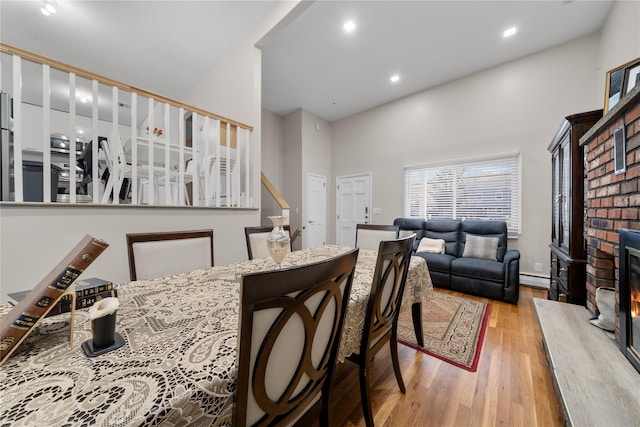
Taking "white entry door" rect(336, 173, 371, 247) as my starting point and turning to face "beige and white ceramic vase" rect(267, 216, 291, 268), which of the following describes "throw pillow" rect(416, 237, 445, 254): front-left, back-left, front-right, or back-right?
front-left

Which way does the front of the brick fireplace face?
to the viewer's left

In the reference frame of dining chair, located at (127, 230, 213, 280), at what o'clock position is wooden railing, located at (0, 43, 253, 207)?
The wooden railing is roughly at 7 o'clock from the dining chair.

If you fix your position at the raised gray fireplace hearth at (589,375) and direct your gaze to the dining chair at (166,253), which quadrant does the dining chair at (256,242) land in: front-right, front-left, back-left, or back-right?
front-right

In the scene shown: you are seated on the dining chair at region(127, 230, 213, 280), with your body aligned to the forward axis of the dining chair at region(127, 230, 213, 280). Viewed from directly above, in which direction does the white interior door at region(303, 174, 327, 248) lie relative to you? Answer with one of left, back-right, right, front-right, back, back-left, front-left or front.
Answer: left

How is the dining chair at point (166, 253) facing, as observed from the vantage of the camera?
facing the viewer and to the right of the viewer

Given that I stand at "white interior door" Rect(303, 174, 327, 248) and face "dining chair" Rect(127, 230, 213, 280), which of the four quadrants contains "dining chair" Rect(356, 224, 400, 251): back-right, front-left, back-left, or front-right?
front-left

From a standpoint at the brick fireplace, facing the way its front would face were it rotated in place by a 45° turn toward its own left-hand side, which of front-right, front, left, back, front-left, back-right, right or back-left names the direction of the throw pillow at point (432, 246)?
right

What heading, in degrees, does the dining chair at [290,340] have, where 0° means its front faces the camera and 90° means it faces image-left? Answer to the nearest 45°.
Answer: approximately 135°

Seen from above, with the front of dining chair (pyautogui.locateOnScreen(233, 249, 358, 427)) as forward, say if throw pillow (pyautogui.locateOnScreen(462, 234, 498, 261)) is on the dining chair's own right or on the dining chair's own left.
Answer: on the dining chair's own right

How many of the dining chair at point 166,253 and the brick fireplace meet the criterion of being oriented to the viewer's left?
1

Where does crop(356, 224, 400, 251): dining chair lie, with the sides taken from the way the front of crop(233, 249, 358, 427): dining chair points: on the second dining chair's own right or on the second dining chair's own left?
on the second dining chair's own right

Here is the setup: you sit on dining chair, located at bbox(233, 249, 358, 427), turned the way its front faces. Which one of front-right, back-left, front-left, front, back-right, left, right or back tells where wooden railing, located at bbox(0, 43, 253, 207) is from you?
front

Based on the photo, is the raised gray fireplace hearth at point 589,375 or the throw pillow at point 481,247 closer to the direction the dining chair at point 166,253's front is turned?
the raised gray fireplace hearth
